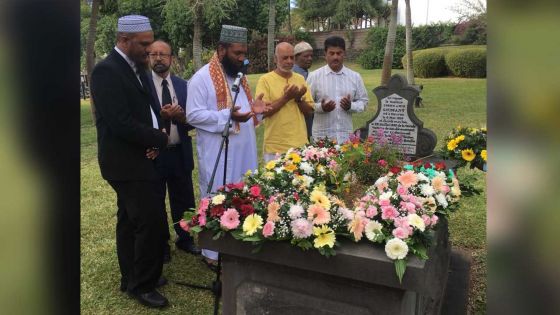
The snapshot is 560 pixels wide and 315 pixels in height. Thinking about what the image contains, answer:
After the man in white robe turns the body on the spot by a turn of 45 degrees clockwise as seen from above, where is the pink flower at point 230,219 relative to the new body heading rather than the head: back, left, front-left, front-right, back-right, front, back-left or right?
front

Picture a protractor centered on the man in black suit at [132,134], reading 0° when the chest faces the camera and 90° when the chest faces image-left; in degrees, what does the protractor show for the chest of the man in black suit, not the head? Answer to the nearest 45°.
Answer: approximately 315°

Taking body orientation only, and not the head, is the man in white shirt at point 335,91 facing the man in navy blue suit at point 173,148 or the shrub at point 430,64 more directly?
the man in navy blue suit

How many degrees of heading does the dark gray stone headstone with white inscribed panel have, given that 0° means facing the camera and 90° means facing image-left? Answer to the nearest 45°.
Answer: approximately 45°

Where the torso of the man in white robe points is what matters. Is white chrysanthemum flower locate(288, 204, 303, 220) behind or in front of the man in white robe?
in front

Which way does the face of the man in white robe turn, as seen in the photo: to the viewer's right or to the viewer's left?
to the viewer's right

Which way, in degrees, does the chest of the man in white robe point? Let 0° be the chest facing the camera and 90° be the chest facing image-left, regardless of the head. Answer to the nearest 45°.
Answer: approximately 315°

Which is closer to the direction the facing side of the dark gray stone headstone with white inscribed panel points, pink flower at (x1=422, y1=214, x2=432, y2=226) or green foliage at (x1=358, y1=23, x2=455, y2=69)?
the pink flower
